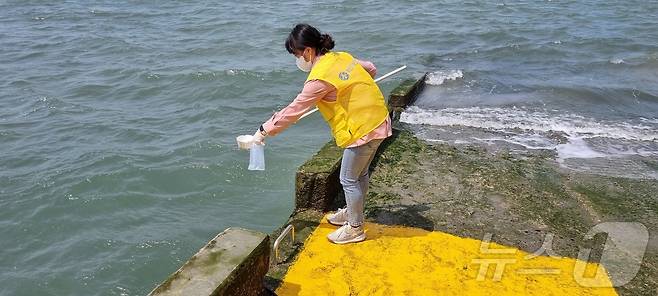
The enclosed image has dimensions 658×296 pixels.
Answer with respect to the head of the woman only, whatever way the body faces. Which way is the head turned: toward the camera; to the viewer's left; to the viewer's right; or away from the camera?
to the viewer's left

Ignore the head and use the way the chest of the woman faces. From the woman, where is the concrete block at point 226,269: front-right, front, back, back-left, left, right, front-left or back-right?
front-left

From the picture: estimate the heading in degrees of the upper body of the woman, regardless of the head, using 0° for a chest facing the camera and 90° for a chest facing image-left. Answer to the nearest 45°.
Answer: approximately 90°
